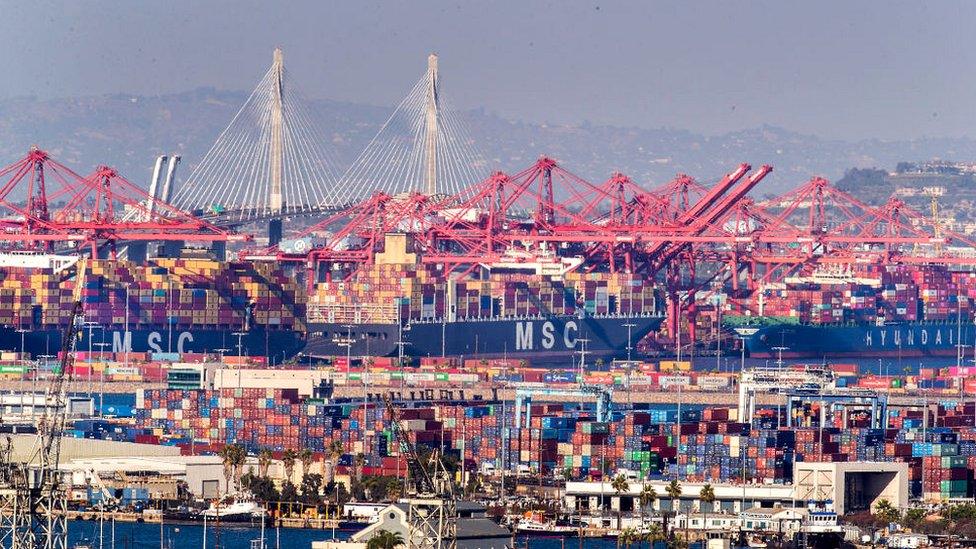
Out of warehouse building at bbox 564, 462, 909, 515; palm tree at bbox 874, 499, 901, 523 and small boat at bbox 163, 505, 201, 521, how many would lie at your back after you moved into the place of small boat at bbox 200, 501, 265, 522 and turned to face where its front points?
2

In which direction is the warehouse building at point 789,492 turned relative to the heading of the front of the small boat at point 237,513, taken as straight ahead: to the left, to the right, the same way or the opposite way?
to the left

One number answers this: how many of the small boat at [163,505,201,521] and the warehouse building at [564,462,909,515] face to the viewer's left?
1

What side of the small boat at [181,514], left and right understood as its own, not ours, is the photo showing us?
left

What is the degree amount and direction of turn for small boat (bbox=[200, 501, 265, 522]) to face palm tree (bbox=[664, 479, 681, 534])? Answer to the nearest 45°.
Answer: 0° — it already faces it

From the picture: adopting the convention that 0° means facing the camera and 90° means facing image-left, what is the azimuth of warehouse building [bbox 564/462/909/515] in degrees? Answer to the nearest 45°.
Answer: approximately 0°

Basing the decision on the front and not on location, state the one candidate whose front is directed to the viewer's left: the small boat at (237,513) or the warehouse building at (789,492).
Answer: the small boat
